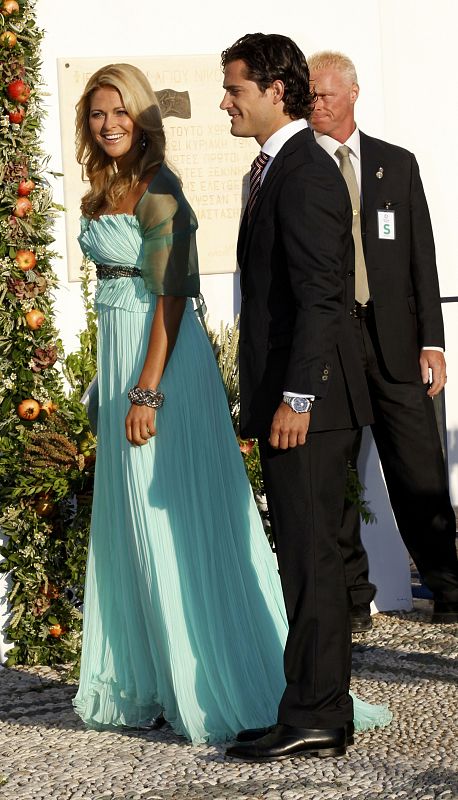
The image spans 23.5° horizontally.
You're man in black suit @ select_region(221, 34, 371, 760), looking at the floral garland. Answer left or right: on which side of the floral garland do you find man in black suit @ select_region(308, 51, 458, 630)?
right

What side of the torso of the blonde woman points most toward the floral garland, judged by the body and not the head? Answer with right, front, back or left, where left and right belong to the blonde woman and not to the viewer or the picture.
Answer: right

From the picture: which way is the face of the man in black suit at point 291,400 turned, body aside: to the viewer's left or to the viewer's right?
to the viewer's left

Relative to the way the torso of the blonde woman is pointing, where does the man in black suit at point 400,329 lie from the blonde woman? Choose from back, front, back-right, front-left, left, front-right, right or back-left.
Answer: back

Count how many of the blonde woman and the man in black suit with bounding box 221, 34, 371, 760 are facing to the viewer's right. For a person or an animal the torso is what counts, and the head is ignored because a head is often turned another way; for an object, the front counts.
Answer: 0

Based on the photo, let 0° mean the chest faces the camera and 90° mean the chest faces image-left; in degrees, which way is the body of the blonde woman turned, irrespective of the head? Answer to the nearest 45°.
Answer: approximately 45°

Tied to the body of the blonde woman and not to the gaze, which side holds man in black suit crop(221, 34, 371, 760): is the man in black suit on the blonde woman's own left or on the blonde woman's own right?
on the blonde woman's own left

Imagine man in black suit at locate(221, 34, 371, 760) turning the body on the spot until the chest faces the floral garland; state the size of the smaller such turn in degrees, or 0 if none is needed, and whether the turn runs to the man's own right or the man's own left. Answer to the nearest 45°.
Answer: approximately 45° to the man's own right

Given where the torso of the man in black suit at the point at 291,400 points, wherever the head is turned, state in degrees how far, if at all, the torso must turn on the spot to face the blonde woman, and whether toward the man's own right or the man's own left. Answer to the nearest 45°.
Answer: approximately 45° to the man's own right

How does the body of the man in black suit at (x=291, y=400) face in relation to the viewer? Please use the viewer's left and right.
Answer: facing to the left of the viewer

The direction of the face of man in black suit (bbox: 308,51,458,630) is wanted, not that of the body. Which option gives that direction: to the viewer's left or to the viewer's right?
to the viewer's left
